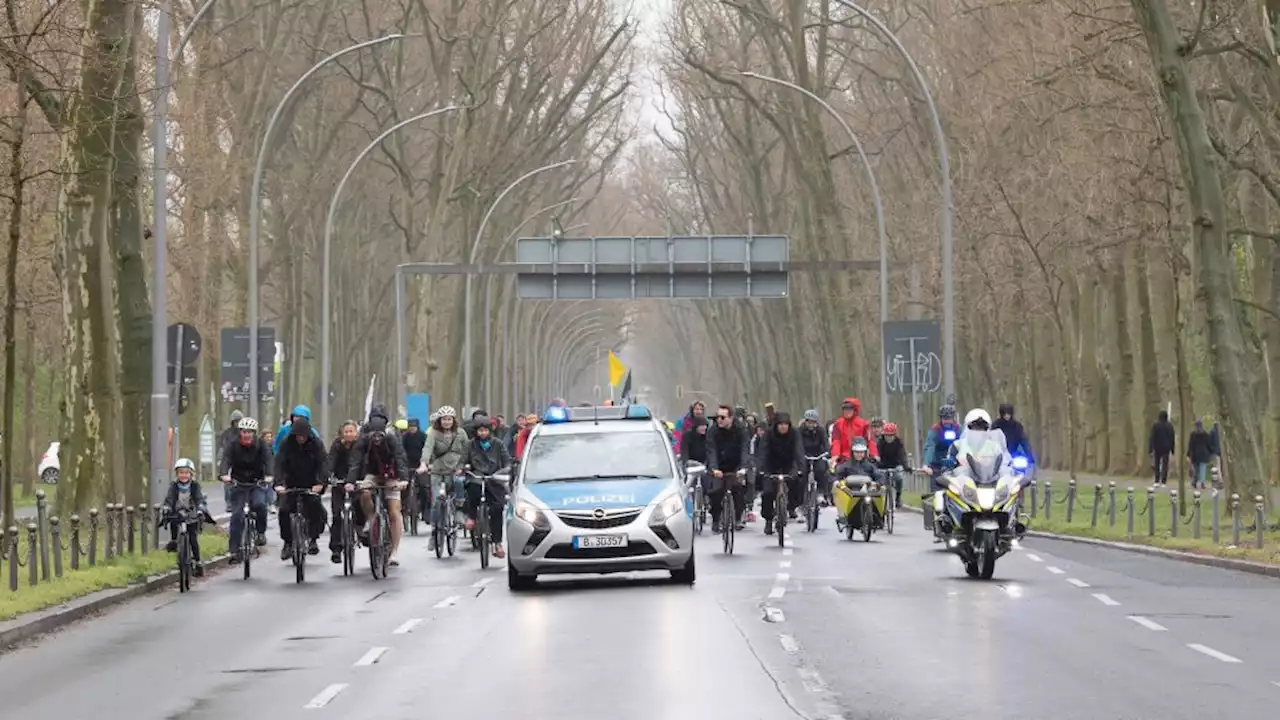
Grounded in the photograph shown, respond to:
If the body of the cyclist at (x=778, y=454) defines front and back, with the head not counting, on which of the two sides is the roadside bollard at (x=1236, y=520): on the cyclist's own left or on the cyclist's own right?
on the cyclist's own left

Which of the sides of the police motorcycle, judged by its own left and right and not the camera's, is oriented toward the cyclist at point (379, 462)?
right

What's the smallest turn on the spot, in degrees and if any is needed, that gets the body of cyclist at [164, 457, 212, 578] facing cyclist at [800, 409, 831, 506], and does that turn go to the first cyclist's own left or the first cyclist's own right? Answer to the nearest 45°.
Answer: approximately 135° to the first cyclist's own left

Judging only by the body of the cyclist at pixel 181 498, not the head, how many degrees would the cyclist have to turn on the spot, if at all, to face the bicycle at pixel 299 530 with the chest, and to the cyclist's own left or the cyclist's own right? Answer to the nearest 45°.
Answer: approximately 135° to the cyclist's own left

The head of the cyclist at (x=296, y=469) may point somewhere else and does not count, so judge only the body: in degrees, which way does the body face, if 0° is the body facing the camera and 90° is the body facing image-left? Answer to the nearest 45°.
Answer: approximately 0°

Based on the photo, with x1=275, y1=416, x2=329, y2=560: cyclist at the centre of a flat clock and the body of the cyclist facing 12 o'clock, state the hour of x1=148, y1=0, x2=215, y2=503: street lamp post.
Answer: The street lamp post is roughly at 5 o'clock from the cyclist.

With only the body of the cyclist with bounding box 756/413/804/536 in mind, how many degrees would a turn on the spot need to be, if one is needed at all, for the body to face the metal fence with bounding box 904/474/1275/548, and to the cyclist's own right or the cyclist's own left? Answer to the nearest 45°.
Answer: approximately 90° to the cyclist's own left

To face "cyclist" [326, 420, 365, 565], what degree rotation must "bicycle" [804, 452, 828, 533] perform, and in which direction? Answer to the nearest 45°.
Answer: approximately 45° to its right

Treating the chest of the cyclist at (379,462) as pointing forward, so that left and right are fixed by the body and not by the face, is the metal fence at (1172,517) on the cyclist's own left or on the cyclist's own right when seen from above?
on the cyclist's own left
